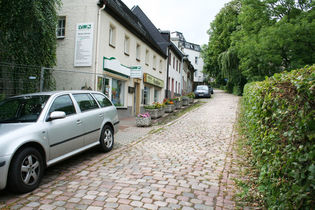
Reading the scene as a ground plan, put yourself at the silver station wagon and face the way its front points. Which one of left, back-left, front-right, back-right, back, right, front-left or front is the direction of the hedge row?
left

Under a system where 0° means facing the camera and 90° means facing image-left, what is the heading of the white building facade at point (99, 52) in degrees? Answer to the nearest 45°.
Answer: approximately 315°

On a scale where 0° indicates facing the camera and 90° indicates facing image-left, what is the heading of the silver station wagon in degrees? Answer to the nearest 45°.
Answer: approximately 45°

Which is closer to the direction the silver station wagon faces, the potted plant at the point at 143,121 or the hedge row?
the hedge row

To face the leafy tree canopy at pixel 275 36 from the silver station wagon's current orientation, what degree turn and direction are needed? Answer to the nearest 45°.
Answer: approximately 180°

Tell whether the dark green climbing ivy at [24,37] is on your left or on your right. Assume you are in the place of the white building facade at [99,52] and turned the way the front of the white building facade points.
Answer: on your right

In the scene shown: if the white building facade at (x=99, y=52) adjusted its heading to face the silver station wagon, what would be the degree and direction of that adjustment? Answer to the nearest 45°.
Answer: approximately 45° to its right

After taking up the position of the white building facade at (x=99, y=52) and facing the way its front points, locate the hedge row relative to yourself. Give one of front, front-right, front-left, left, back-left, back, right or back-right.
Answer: front-right
